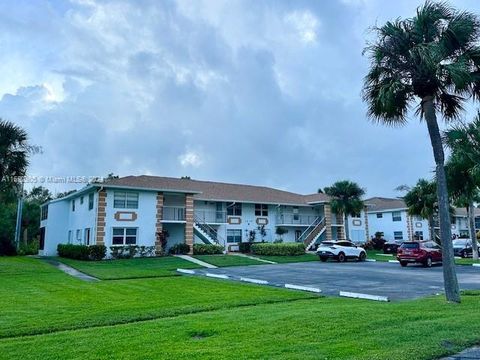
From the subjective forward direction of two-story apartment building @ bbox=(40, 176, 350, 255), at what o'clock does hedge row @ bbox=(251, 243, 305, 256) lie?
The hedge row is roughly at 11 o'clock from the two-story apartment building.

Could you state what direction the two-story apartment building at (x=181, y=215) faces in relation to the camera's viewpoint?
facing the viewer and to the right of the viewer

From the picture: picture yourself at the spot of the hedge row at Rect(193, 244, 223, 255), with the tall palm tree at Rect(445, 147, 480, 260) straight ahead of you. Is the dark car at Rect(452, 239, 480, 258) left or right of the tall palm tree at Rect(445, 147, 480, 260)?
left

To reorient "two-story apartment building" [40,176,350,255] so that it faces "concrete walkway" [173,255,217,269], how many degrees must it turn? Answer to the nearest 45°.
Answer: approximately 45° to its right

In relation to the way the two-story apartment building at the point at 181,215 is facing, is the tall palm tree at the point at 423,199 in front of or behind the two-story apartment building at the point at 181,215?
in front

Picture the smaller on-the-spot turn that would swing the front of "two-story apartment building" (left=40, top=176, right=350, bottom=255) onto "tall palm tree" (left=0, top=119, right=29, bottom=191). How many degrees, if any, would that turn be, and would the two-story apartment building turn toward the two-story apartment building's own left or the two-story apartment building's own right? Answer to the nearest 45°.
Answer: approximately 90° to the two-story apartment building's own right
